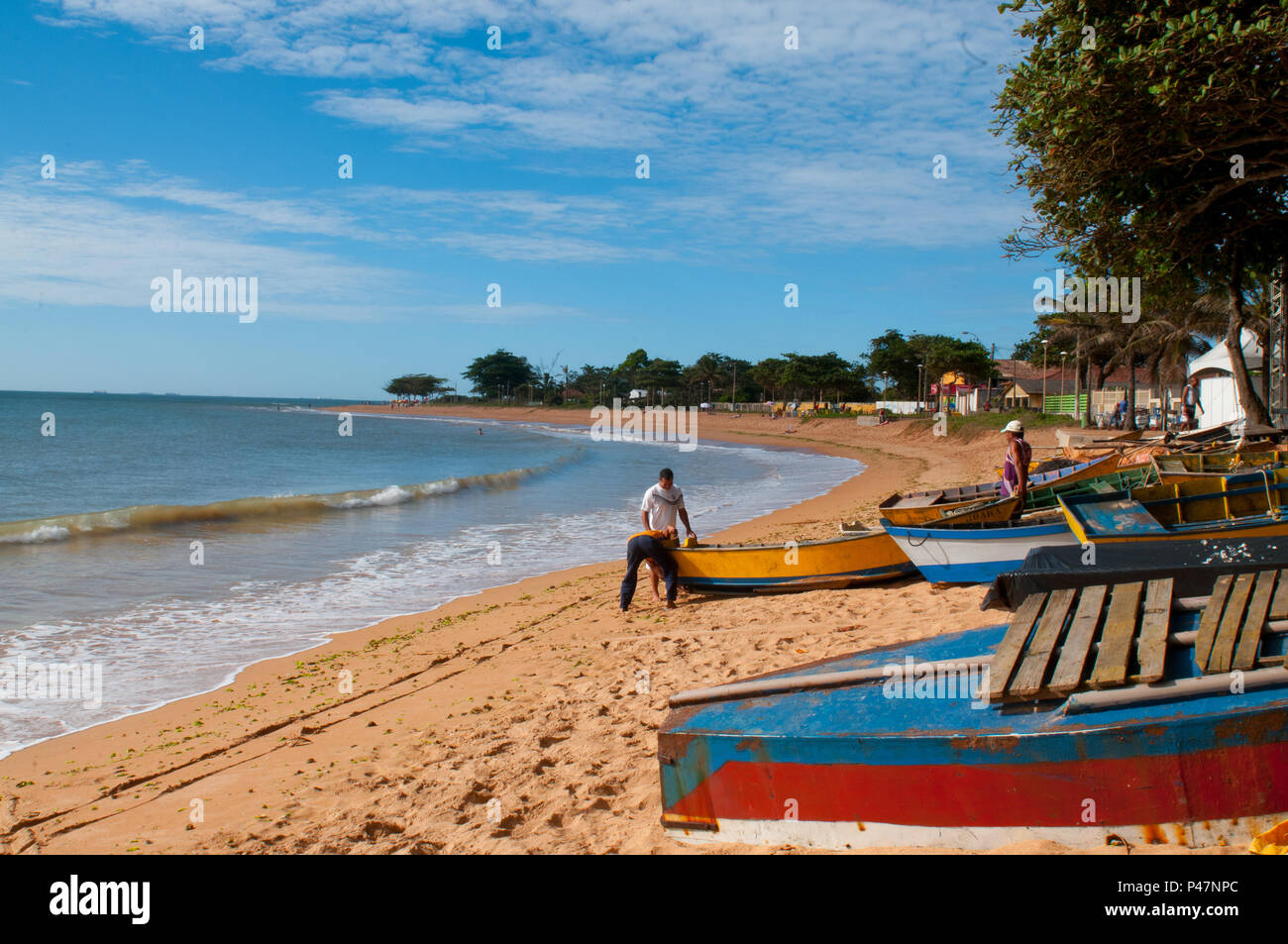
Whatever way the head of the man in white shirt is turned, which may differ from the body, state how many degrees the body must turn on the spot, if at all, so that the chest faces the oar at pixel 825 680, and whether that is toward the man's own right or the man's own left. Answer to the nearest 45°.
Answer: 0° — they already face it

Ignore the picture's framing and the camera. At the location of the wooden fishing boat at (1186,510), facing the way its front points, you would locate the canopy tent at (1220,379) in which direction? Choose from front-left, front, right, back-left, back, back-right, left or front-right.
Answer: right

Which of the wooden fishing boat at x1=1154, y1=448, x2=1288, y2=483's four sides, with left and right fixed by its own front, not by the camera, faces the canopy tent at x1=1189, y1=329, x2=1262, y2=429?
right

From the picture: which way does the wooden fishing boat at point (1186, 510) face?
to the viewer's left

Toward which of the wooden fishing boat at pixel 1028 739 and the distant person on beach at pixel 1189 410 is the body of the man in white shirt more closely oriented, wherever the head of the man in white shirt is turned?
the wooden fishing boat

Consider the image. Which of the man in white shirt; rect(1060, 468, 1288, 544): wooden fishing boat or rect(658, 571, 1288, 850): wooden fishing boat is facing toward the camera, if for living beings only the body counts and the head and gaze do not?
the man in white shirt

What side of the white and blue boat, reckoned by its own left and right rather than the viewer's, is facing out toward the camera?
left

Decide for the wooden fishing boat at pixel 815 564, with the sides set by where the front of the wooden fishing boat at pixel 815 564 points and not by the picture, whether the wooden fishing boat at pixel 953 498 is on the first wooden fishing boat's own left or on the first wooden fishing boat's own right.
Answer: on the first wooden fishing boat's own right

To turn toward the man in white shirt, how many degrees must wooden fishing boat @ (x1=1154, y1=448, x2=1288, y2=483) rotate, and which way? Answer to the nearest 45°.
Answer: approximately 45° to its left
